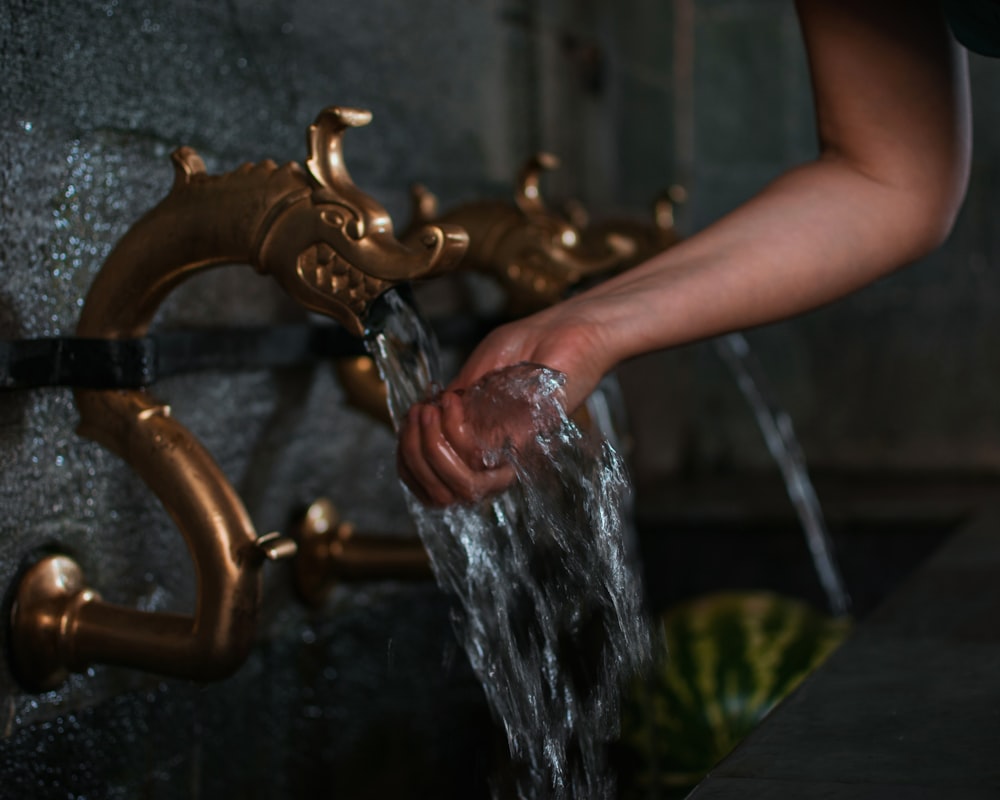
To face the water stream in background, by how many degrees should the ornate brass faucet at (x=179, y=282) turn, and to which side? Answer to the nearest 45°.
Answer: approximately 45° to its left

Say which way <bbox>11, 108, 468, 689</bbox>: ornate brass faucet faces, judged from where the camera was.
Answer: facing to the right of the viewer
